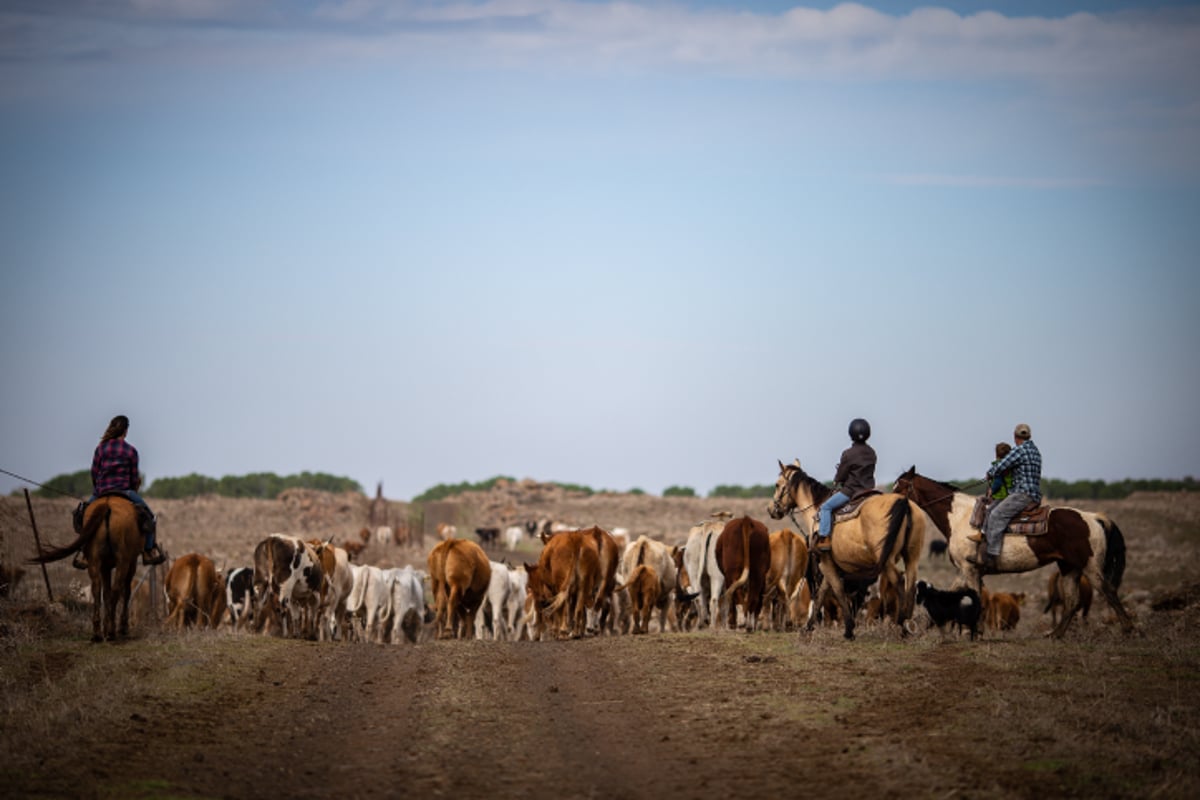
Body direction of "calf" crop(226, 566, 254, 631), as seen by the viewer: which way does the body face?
away from the camera

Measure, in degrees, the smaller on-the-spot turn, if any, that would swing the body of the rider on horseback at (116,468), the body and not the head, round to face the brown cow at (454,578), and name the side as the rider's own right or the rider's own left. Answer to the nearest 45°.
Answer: approximately 45° to the rider's own right

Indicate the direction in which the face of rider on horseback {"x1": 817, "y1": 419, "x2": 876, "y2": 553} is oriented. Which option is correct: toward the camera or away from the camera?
away from the camera

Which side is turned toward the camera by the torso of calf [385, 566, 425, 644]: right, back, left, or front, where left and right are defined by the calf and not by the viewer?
back

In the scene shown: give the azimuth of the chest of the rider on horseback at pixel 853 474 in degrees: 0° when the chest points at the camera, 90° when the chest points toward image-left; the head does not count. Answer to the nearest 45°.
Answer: approximately 135°

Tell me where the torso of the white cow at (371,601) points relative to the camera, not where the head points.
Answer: away from the camera

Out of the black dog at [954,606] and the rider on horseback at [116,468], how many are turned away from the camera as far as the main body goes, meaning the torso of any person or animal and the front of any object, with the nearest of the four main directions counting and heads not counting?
1

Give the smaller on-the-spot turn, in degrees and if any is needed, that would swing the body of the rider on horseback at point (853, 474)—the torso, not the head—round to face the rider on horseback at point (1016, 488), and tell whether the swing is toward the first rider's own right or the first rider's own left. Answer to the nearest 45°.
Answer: approximately 135° to the first rider's own right

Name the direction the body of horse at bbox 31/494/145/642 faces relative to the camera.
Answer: away from the camera

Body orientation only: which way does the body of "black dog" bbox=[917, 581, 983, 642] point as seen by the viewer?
to the viewer's left

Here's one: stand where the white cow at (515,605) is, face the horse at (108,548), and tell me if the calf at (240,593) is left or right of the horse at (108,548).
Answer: right

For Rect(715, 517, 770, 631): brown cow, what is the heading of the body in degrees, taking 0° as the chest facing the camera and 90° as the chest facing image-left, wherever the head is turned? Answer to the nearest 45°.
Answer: approximately 180°

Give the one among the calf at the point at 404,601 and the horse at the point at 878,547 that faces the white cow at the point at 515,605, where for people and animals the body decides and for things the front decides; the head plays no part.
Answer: the horse

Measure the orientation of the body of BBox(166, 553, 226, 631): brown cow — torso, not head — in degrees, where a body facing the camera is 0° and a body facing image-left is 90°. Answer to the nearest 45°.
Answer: approximately 180°

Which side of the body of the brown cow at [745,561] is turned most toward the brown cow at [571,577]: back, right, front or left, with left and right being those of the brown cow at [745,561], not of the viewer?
left

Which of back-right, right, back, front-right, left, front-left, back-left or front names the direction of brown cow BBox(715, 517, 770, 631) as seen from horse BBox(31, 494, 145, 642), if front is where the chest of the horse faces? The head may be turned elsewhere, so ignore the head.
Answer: right
